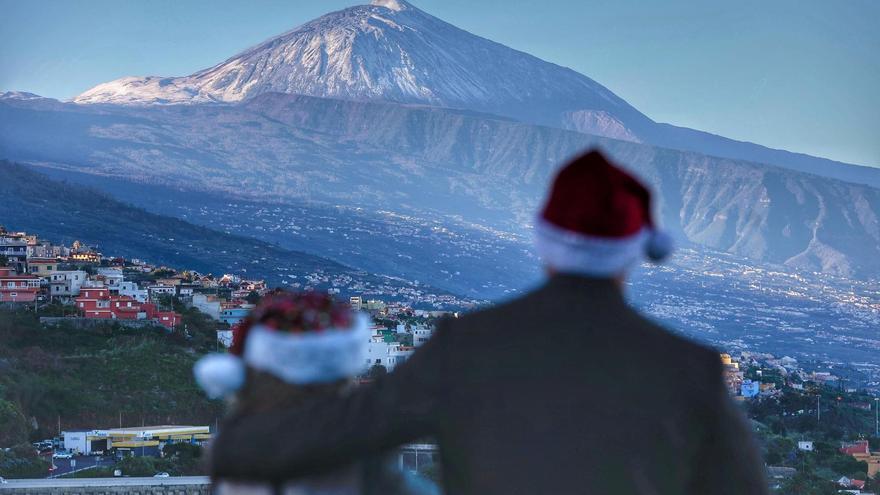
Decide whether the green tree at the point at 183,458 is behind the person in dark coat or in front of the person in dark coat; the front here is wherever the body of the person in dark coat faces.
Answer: in front

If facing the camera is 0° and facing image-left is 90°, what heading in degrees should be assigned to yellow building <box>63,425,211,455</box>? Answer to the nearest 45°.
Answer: approximately 0°

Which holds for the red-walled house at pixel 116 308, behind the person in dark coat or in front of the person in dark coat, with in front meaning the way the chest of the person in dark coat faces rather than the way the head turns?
in front

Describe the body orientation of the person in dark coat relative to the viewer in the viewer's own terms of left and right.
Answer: facing away from the viewer

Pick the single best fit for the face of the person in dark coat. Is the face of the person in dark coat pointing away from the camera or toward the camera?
away from the camera

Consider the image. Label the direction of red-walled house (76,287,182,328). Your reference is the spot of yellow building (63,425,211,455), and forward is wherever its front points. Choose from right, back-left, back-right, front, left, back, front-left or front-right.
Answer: back

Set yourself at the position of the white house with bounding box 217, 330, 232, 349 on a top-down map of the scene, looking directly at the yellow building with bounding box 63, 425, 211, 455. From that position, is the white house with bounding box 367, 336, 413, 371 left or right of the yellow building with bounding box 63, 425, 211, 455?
left

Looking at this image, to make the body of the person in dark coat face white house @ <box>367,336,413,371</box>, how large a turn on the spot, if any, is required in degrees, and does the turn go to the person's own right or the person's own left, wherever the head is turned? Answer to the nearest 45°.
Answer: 0° — they already face it

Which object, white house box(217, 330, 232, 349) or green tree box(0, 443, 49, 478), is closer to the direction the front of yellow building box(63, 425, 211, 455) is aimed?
the green tree

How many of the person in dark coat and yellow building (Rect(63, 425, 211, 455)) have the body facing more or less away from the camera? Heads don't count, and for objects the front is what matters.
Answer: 1

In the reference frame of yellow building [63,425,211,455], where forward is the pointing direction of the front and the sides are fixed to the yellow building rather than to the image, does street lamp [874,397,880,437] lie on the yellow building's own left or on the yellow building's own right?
on the yellow building's own left

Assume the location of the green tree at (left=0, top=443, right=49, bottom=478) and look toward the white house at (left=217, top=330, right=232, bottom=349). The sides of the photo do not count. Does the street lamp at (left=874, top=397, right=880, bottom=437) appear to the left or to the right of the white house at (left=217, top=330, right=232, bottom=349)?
right

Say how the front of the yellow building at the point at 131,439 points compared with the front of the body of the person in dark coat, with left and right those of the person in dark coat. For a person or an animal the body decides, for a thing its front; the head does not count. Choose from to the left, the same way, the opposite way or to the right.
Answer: the opposite way
